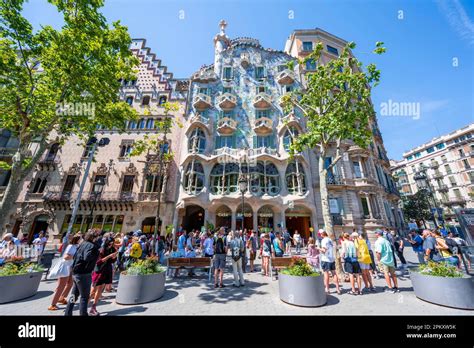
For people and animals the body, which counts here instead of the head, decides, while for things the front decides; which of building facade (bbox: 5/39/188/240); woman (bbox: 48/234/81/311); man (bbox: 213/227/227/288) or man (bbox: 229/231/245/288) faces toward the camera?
the building facade

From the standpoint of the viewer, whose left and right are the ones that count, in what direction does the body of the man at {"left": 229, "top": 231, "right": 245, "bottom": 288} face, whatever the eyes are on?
facing away from the viewer

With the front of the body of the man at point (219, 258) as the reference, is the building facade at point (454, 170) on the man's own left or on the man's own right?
on the man's own right

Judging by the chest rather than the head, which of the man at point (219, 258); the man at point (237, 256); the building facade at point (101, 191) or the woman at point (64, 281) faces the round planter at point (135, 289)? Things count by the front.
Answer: the building facade

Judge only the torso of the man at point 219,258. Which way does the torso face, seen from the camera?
away from the camera

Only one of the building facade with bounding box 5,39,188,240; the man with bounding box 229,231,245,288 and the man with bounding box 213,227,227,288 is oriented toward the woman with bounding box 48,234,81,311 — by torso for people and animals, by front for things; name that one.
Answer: the building facade
